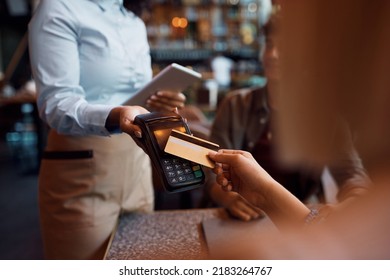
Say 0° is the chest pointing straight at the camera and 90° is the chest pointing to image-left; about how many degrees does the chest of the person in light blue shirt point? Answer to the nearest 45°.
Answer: approximately 315°
